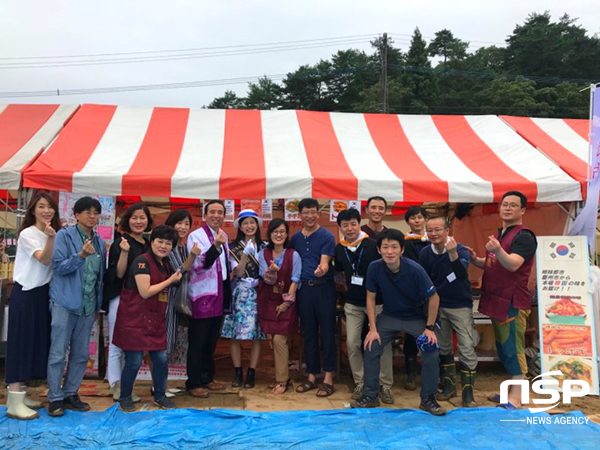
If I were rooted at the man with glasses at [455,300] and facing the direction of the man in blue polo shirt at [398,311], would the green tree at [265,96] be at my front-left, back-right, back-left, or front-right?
back-right

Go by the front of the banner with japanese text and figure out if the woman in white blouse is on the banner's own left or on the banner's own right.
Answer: on the banner's own right

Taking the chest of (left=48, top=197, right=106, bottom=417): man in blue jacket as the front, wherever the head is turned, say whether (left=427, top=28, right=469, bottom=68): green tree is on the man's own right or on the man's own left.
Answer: on the man's own left

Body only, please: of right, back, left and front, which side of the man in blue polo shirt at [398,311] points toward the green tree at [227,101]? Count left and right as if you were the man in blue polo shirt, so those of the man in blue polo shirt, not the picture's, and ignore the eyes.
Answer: back

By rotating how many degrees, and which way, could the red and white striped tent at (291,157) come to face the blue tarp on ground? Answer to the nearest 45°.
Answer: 0° — it already faces it

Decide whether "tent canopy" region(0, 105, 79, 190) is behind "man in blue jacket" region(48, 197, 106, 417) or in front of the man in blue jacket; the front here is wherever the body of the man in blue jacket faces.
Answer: behind

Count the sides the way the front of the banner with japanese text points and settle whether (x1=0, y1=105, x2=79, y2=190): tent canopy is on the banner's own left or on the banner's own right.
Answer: on the banner's own right

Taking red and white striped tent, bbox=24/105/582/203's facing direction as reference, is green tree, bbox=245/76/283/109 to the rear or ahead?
to the rear

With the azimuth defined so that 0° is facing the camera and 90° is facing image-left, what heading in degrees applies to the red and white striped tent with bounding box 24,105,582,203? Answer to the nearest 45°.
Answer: approximately 0°

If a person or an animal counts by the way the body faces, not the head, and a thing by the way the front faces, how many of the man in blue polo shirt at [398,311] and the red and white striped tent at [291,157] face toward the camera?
2

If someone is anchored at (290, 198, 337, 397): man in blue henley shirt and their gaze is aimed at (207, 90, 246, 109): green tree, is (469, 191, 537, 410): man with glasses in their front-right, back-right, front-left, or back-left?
back-right
